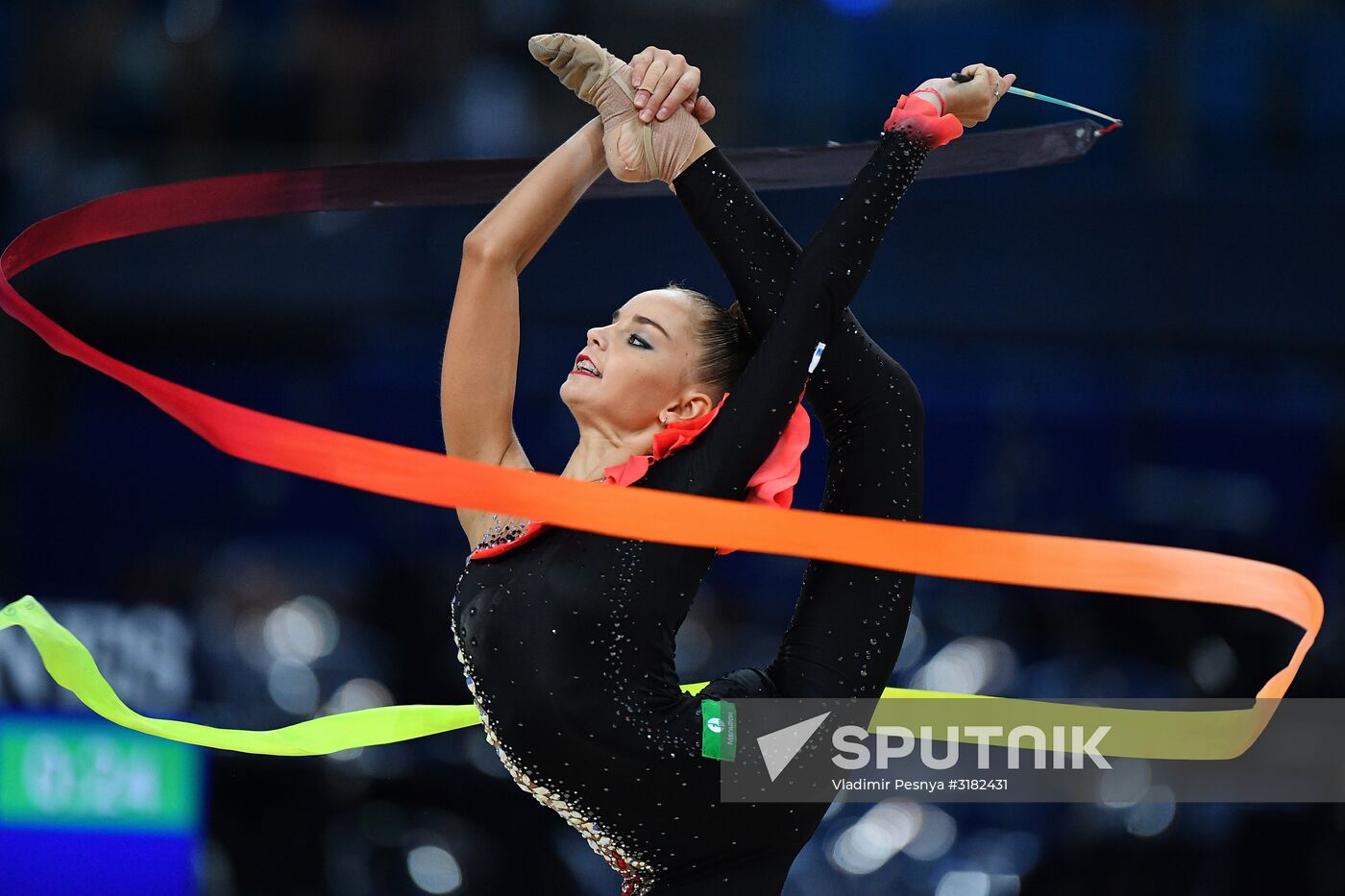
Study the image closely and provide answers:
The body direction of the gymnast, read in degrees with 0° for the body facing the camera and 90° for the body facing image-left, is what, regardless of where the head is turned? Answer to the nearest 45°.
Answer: approximately 90°

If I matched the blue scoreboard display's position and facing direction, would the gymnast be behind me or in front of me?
in front

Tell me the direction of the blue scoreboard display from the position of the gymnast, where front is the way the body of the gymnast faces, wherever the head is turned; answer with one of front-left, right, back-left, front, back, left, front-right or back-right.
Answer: front-right

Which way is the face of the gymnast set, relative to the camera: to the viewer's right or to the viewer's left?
to the viewer's left

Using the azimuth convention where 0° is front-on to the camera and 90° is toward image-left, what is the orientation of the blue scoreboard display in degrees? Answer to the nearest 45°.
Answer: approximately 0°
